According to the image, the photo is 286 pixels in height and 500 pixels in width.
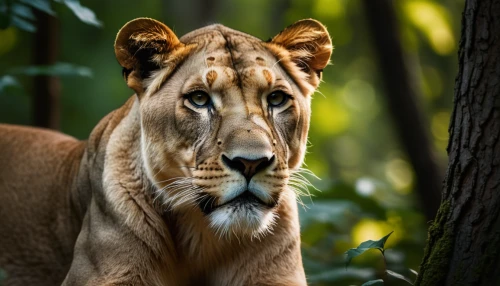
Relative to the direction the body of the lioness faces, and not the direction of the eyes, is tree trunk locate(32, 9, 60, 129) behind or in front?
behind

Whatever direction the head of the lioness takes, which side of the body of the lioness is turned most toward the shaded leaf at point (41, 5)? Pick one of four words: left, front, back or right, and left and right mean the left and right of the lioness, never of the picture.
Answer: back

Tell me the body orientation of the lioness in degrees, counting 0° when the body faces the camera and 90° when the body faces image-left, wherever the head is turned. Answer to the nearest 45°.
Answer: approximately 315°

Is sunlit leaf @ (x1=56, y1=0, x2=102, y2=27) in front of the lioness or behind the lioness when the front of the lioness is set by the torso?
behind

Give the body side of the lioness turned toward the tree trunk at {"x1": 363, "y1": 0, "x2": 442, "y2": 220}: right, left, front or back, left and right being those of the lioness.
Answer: left

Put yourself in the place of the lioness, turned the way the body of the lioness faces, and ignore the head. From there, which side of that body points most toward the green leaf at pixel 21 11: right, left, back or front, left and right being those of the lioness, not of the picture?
back
